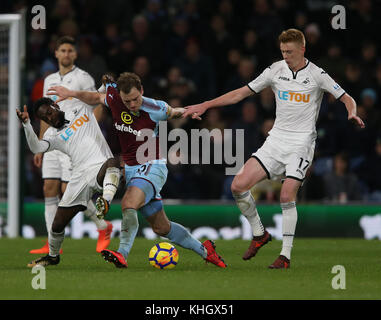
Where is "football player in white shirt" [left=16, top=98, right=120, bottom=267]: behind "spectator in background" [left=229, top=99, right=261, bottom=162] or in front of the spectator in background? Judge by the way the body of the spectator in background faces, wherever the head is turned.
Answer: in front

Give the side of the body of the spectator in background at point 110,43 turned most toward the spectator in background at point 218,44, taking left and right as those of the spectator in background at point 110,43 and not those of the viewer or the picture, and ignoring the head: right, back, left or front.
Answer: left

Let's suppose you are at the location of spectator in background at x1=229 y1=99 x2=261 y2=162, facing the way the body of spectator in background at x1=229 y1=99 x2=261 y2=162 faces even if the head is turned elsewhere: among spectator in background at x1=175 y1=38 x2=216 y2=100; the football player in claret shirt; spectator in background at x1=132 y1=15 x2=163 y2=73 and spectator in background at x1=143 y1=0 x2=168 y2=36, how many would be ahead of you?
1

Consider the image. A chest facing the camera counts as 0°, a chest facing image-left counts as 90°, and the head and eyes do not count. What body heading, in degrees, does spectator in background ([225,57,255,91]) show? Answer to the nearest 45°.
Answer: approximately 0°

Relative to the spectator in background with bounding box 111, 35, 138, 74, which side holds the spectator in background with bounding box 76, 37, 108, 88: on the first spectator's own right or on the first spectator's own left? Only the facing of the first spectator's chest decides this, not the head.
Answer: on the first spectator's own right

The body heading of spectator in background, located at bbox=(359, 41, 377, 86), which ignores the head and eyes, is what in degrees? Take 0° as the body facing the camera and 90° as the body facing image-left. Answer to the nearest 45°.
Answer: approximately 0°

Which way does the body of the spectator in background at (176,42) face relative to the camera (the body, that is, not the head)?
toward the camera

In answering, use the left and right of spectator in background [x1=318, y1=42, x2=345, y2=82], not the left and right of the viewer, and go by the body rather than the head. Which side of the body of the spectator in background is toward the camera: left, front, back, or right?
front

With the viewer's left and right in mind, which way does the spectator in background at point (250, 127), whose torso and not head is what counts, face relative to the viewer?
facing the viewer
